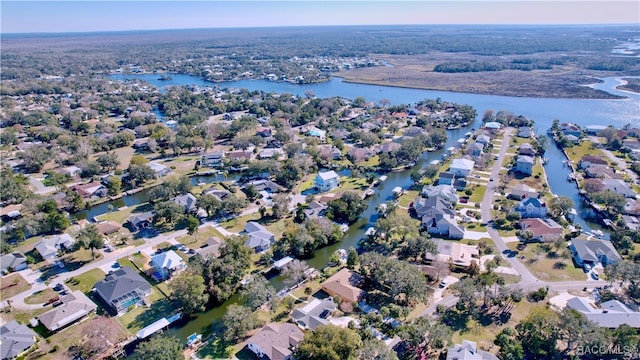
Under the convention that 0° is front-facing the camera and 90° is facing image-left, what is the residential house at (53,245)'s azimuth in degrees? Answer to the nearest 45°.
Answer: approximately 315°
